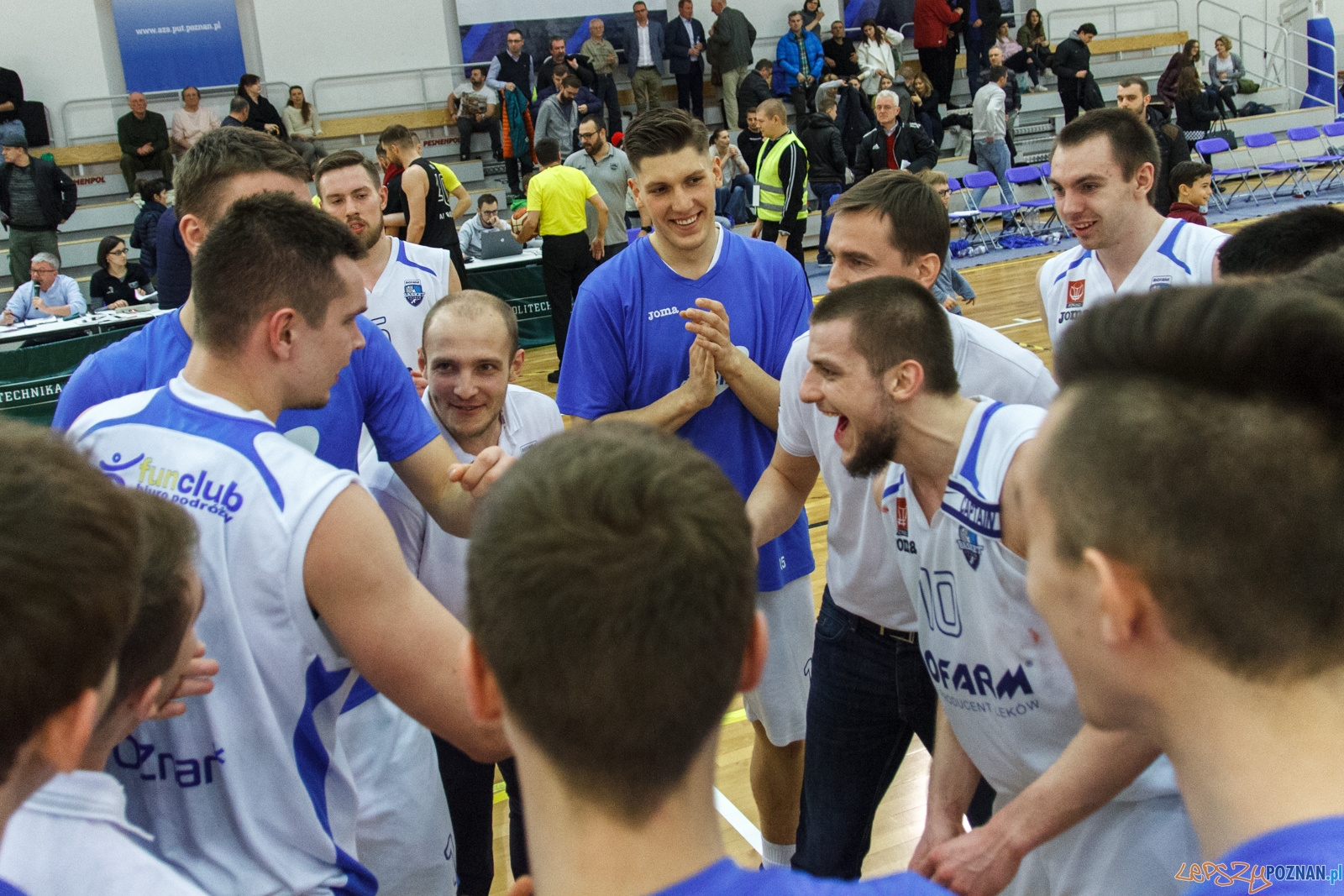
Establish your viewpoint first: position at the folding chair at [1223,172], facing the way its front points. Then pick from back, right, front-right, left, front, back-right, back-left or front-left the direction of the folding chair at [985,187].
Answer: right

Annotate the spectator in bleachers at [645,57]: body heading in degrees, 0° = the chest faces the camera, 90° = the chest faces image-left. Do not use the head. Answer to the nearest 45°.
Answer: approximately 0°

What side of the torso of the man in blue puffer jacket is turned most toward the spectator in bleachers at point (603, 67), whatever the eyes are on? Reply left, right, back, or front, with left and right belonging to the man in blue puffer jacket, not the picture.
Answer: right

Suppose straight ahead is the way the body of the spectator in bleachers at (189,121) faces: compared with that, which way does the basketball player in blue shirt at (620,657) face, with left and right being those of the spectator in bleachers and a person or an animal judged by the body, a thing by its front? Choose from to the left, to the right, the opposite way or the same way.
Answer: the opposite way

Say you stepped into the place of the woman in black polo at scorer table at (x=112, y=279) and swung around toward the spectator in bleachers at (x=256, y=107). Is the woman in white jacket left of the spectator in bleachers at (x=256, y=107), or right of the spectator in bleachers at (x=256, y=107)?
right

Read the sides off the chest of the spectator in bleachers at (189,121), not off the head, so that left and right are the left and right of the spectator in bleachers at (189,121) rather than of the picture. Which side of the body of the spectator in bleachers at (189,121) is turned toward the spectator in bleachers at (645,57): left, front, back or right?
left
